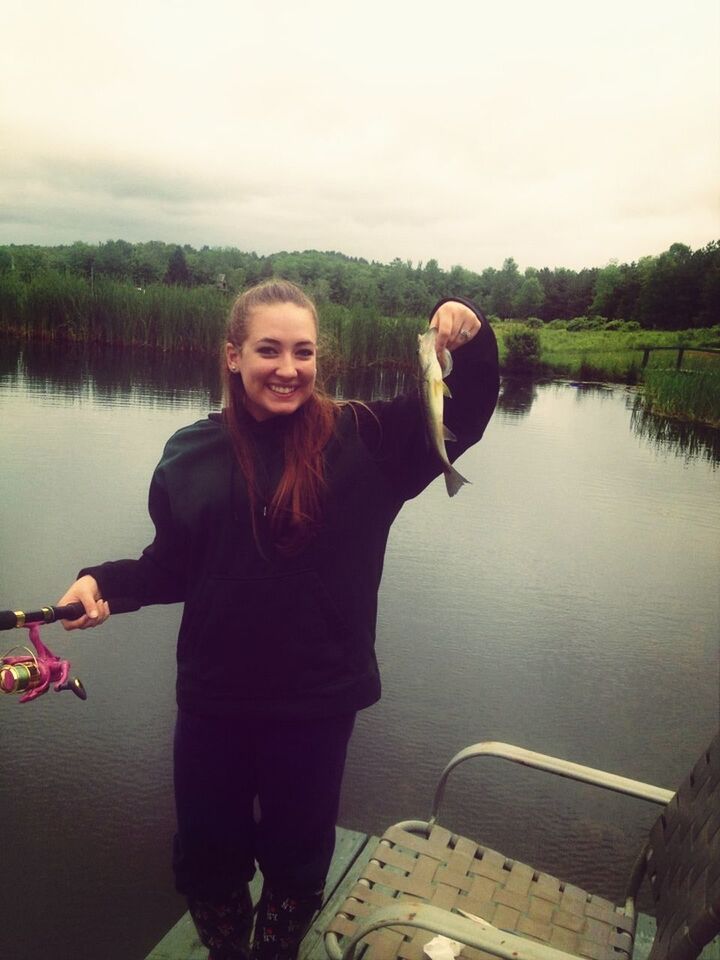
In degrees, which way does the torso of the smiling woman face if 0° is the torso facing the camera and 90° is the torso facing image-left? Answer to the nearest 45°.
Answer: approximately 0°

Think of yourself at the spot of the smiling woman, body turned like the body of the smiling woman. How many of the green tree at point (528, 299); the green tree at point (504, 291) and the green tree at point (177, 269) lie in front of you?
0

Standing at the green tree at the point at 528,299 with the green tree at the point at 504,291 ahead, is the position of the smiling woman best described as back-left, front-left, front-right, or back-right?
front-left

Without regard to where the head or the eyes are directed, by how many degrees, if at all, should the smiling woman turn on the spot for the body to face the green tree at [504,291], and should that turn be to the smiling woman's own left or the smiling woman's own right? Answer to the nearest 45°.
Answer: approximately 180°

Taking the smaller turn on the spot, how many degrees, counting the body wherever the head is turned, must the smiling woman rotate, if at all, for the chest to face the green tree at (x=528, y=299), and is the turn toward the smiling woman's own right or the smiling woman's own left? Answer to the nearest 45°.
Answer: approximately 180°

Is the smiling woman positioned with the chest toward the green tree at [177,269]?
no
